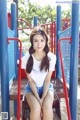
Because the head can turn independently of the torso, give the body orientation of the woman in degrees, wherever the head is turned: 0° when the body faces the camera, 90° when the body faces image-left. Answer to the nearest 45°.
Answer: approximately 0°
